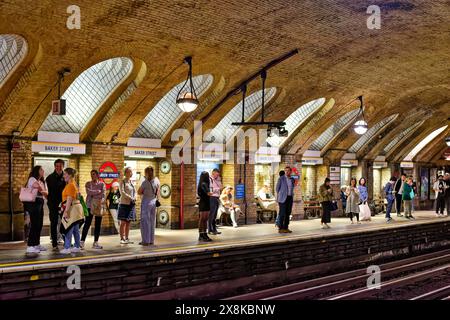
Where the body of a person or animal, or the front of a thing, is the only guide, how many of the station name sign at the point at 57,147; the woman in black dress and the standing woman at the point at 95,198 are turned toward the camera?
2

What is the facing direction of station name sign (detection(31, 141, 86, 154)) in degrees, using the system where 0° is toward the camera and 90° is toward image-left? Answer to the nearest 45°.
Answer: approximately 0°

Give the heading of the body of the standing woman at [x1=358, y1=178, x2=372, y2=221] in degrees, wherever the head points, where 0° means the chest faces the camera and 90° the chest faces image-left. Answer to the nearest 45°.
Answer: approximately 45°

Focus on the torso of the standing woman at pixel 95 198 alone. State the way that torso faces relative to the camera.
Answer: toward the camera

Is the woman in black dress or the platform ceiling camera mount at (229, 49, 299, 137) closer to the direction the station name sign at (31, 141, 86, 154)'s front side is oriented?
the woman in black dress

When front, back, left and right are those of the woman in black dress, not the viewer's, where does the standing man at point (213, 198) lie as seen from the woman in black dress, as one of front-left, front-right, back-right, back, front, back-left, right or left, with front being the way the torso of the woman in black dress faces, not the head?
left

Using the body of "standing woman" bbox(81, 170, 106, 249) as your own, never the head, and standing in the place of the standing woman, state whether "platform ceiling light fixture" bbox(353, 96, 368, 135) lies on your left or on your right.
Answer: on your left

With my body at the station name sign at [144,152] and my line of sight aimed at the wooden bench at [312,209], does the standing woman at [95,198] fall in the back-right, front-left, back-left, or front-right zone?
back-right

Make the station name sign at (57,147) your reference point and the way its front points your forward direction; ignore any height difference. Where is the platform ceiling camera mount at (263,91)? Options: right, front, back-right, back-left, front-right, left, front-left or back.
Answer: left
